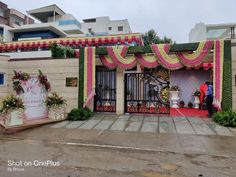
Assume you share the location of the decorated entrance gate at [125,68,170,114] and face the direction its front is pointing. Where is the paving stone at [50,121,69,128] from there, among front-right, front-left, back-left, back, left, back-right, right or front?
front-right

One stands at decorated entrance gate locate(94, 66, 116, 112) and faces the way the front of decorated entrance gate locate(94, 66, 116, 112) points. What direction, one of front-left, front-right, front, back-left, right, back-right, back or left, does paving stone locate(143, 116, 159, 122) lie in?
front-left

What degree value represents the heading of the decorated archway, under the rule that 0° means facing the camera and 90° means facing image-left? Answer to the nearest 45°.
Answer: approximately 0°

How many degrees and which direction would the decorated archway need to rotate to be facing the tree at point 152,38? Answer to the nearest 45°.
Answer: approximately 180°

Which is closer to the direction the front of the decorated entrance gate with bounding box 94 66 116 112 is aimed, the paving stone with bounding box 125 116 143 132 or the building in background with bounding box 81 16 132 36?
the paving stone

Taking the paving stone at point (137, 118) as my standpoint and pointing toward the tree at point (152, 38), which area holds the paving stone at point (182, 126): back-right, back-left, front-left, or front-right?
back-right

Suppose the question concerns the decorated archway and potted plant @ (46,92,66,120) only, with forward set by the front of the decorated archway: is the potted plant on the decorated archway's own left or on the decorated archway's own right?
on the decorated archway's own right
